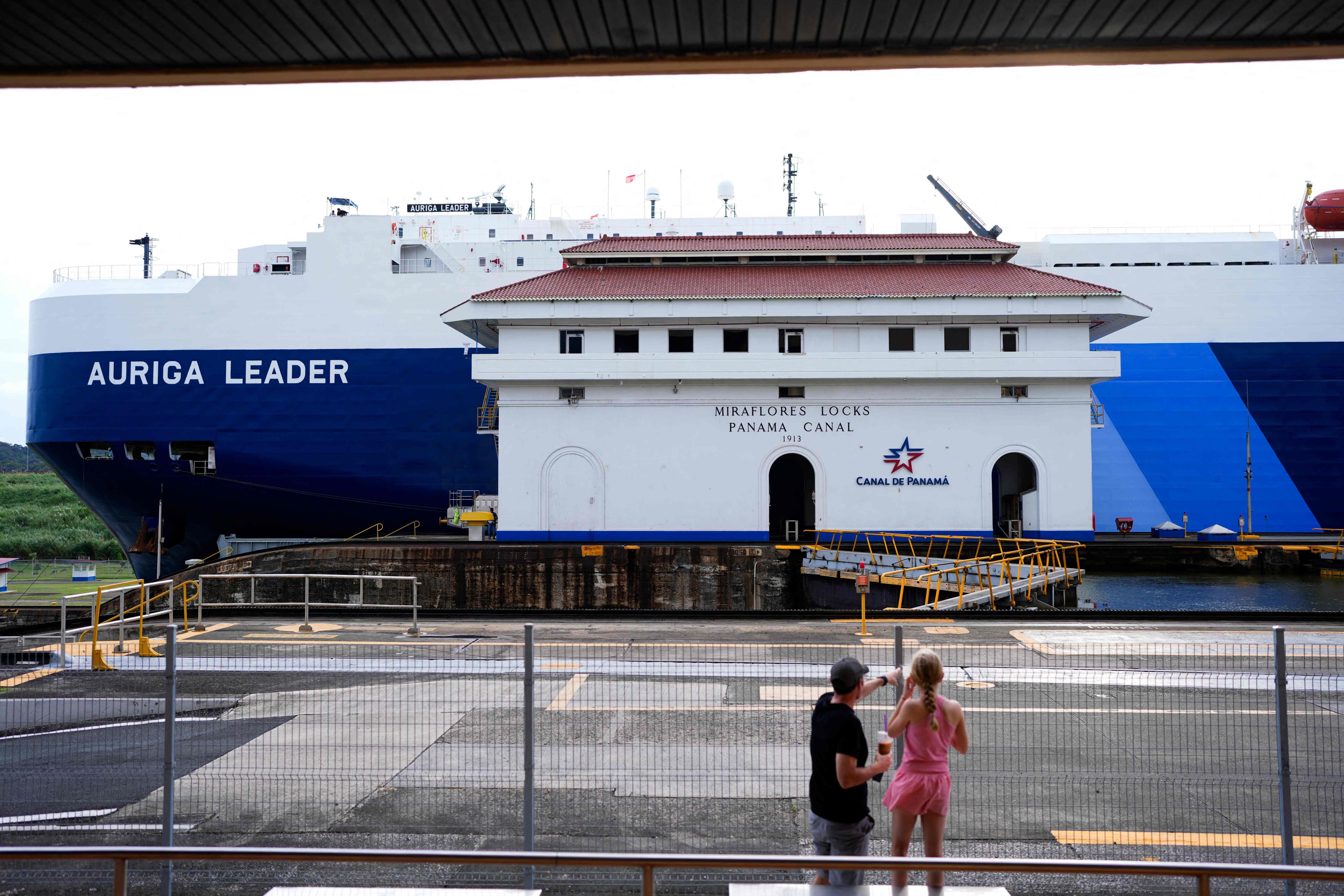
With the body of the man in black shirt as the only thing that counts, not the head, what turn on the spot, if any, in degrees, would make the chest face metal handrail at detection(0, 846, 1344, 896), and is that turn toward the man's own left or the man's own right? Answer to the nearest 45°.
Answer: approximately 180°

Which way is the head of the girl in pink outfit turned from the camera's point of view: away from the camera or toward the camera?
away from the camera

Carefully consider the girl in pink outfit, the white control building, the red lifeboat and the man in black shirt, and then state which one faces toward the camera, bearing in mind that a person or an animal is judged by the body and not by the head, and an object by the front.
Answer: the white control building

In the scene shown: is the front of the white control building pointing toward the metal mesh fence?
yes

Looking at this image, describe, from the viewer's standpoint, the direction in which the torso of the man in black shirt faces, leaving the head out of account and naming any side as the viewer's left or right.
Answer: facing away from the viewer and to the right of the viewer

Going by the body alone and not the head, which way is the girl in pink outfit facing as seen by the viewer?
away from the camera

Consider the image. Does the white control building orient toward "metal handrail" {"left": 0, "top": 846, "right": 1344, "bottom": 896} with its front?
yes

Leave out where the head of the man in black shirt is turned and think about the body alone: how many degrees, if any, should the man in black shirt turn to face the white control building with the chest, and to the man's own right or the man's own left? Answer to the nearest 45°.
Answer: approximately 45° to the man's own left

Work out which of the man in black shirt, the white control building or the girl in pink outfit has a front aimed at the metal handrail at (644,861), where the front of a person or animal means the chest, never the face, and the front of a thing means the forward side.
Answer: the white control building

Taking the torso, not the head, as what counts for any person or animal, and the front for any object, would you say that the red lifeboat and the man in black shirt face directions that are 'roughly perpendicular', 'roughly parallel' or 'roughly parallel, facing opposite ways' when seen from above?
roughly perpendicular
